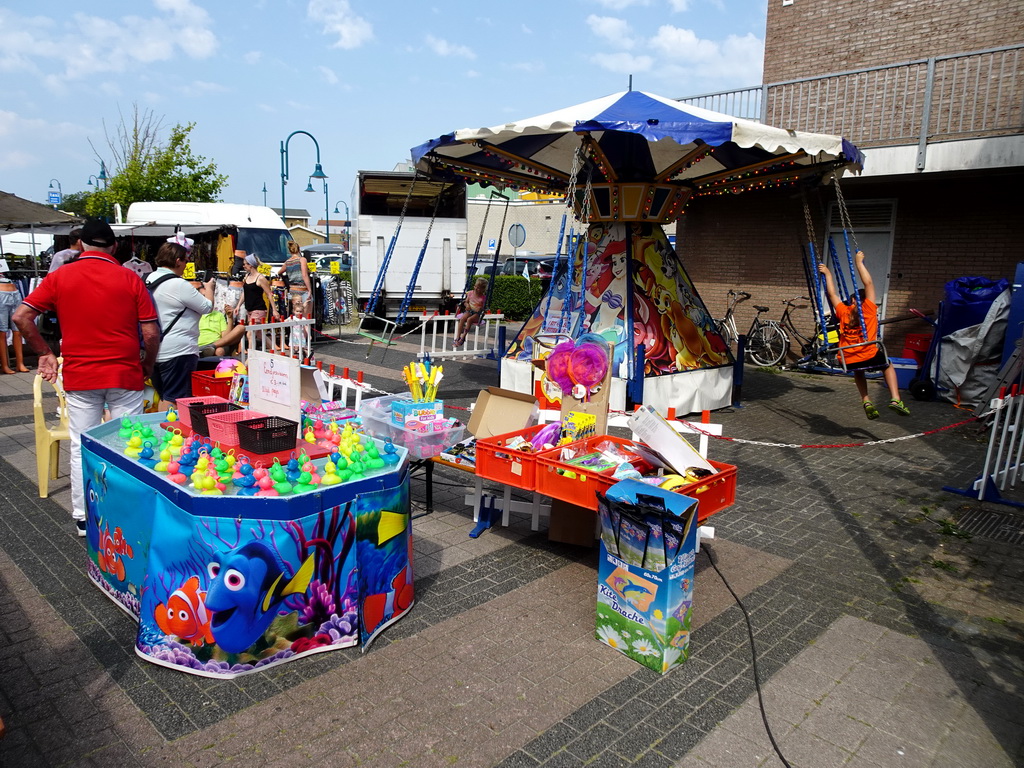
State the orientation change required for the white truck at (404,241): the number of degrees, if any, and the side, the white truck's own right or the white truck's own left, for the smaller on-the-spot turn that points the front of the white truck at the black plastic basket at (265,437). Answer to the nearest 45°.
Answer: approximately 180°

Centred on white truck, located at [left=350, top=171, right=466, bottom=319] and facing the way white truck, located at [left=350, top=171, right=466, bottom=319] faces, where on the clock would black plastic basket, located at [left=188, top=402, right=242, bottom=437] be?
The black plastic basket is roughly at 6 o'clock from the white truck.

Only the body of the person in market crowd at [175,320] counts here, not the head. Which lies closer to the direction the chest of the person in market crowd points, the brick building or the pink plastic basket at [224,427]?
the brick building

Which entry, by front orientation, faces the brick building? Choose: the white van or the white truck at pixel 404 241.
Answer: the white van

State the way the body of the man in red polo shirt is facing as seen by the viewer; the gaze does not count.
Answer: away from the camera

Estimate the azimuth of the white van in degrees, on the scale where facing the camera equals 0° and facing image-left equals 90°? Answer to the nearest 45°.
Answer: approximately 315°

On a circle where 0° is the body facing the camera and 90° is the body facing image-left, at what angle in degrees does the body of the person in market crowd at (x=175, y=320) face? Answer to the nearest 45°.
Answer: approximately 225°

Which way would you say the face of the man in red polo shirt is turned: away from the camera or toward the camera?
away from the camera

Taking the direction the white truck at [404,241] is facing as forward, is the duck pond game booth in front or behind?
behind

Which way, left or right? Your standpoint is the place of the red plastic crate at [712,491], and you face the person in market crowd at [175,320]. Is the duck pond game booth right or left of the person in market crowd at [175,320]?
left

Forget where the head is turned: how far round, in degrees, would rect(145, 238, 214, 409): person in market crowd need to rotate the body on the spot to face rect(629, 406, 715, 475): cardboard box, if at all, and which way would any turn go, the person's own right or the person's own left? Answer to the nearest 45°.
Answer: approximately 90° to the person's own right

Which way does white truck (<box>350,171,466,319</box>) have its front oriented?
away from the camera

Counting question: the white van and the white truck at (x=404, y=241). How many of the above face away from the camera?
1
